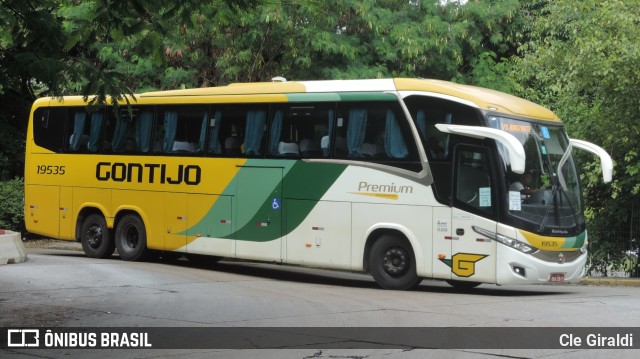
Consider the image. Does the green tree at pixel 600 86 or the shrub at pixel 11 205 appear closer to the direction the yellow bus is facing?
the green tree

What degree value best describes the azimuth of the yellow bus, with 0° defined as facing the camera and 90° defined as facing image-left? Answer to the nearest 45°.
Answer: approximately 315°

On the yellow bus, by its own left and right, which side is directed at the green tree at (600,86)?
left

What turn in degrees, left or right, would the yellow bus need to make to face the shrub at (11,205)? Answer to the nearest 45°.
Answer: approximately 180°
